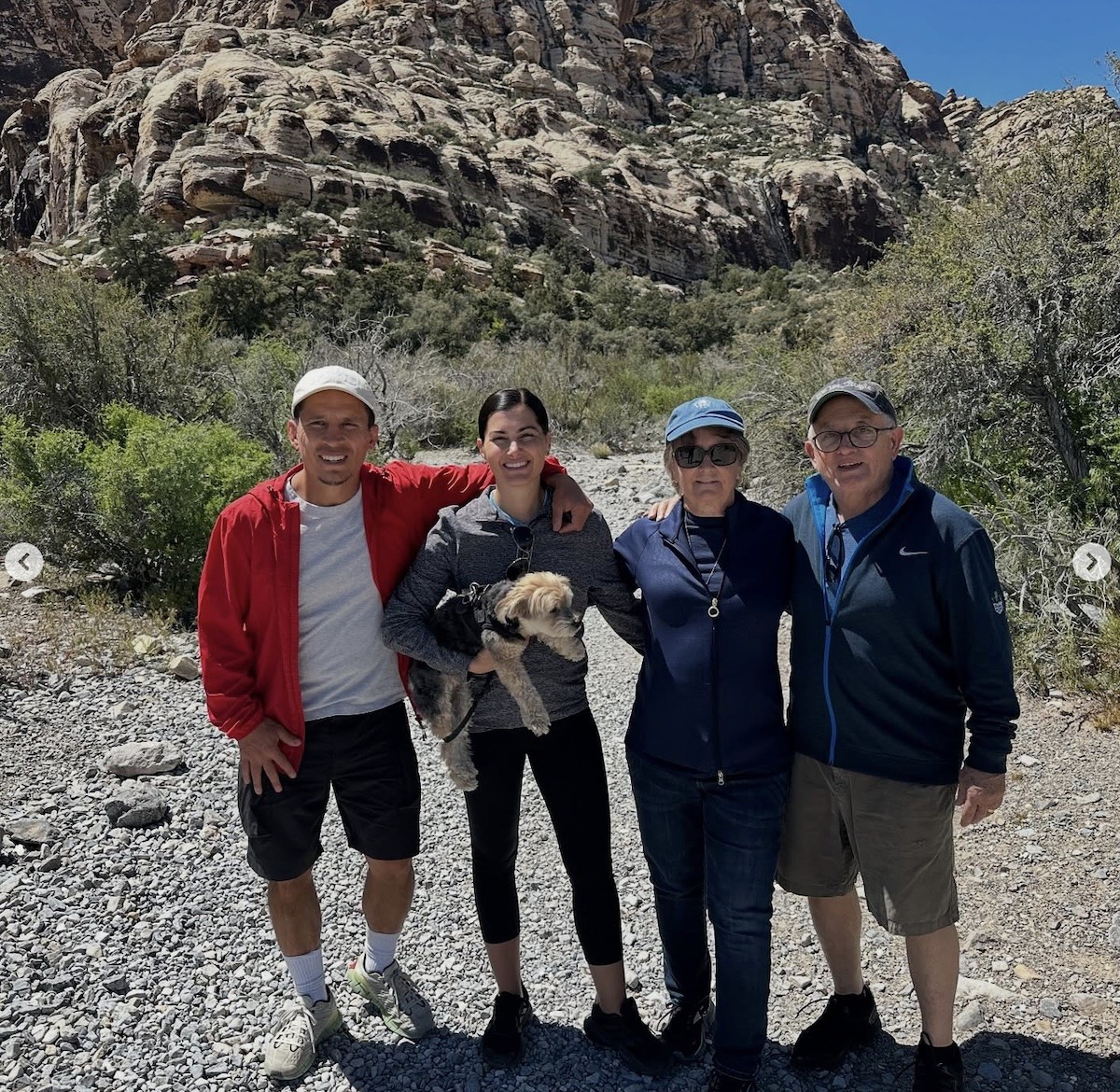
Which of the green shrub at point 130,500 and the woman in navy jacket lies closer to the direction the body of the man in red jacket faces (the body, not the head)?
the woman in navy jacket

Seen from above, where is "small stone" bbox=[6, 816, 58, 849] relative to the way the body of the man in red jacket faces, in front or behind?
behind

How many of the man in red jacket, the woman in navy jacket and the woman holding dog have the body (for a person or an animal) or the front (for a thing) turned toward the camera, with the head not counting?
3

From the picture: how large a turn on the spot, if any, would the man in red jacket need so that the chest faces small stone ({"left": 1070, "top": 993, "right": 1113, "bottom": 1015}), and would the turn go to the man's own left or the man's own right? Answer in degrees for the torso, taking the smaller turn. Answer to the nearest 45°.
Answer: approximately 90° to the man's own left

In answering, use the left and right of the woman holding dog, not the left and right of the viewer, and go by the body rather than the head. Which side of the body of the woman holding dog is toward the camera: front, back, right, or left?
front

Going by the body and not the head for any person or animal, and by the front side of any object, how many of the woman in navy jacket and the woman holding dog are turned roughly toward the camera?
2

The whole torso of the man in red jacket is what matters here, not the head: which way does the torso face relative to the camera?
toward the camera
